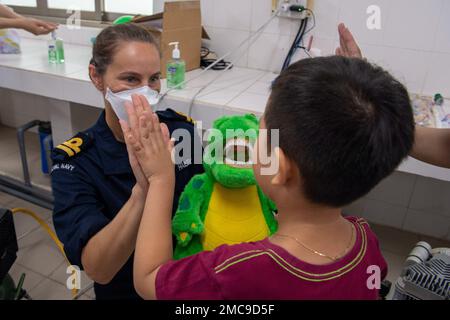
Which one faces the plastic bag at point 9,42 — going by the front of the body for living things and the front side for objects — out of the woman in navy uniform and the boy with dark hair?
the boy with dark hair

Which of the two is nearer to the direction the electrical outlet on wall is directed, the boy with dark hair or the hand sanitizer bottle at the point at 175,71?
the boy with dark hair

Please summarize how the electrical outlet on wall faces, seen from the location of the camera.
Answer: facing the viewer

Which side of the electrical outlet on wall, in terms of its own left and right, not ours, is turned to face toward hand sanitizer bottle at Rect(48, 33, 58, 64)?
right

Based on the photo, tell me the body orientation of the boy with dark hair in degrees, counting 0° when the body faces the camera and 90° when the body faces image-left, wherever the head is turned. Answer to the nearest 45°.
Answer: approximately 135°

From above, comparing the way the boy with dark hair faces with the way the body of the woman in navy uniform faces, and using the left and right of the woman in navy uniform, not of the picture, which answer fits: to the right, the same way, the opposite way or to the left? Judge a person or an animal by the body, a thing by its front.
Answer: the opposite way

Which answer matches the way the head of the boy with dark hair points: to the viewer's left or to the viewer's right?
to the viewer's left

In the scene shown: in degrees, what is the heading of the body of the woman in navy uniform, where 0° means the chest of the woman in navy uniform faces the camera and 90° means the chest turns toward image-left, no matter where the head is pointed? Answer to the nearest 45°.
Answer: approximately 315°

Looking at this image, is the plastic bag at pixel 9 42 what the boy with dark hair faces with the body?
yes

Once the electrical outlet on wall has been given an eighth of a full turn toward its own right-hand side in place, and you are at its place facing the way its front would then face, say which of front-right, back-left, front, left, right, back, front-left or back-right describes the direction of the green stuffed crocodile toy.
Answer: front-left

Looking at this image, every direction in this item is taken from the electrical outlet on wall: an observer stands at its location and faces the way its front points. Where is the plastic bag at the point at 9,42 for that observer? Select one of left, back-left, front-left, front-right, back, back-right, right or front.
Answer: right

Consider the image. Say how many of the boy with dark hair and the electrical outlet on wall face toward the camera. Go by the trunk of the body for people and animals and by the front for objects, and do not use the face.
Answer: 1

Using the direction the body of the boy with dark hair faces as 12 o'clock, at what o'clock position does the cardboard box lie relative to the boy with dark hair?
The cardboard box is roughly at 1 o'clock from the boy with dark hair.

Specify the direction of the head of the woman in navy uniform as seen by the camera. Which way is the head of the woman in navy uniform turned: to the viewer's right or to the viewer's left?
to the viewer's right
